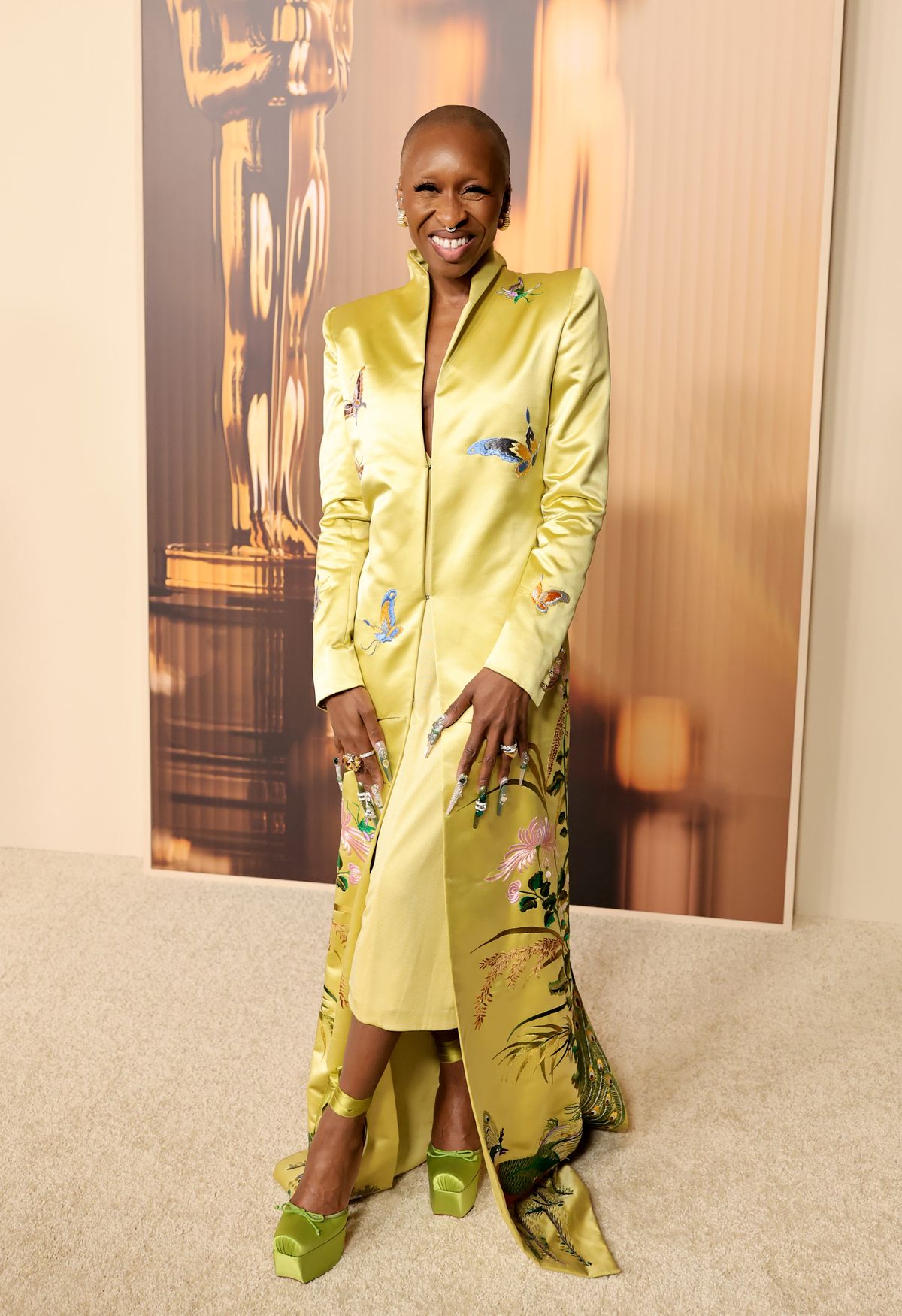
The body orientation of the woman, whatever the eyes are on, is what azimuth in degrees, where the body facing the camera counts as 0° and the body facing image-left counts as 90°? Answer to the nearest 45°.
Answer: approximately 0°
